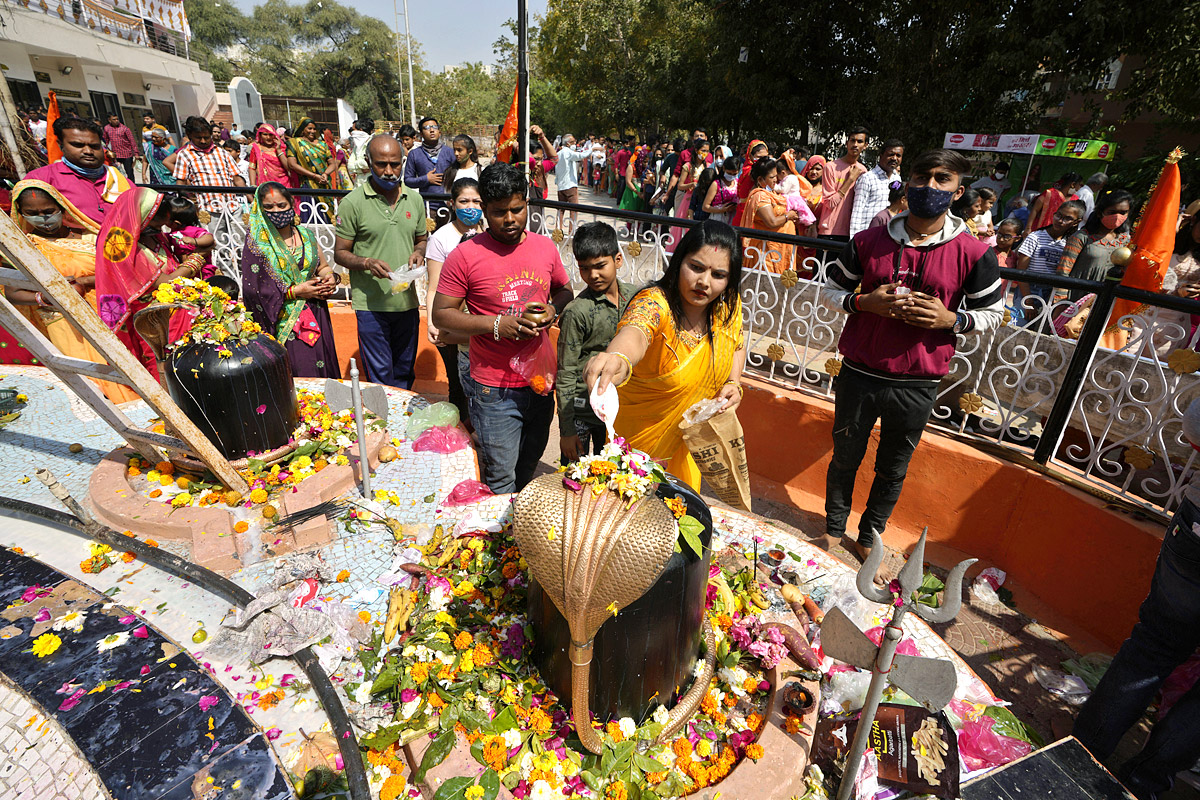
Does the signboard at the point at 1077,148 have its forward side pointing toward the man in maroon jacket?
yes

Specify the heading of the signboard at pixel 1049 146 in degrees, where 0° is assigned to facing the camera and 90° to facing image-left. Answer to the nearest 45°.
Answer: approximately 0°

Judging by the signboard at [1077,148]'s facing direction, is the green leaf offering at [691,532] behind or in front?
in front

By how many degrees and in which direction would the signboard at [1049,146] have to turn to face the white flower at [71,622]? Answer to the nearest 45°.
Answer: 0° — it already faces it

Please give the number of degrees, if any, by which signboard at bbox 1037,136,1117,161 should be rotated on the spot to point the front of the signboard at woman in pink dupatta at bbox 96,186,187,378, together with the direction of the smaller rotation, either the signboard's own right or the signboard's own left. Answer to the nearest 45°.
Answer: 0° — it already faces them

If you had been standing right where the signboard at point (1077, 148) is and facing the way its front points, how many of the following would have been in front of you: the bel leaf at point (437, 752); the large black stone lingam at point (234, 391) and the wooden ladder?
3

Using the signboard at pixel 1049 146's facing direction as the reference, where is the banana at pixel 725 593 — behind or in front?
in front

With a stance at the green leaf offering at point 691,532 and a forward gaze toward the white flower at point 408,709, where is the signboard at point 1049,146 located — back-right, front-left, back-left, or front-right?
back-right

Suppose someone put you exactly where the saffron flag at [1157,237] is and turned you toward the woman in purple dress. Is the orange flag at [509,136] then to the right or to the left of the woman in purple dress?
right
